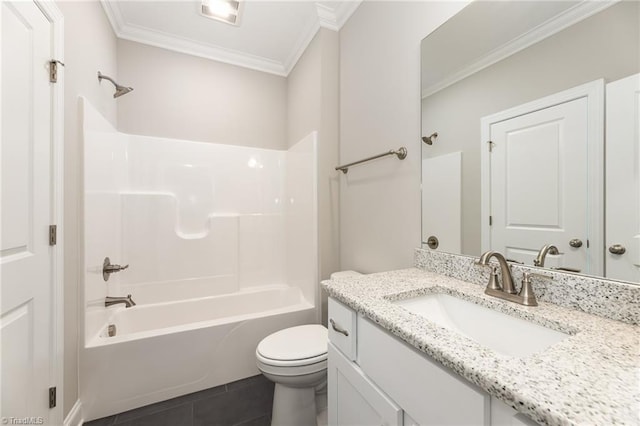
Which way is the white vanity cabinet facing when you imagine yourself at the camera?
facing the viewer and to the left of the viewer

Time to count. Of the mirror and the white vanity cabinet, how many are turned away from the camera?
0

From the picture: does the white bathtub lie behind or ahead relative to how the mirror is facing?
ahead

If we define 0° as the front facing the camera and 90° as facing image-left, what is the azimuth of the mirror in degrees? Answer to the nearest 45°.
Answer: approximately 45°

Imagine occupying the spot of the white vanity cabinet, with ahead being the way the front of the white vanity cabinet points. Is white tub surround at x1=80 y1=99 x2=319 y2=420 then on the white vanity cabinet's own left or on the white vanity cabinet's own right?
on the white vanity cabinet's own right

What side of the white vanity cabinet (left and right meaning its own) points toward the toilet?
right

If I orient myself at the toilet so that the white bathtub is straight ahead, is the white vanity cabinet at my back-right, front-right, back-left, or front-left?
back-left

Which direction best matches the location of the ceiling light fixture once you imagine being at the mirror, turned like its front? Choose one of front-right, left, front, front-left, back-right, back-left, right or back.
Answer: front-right
